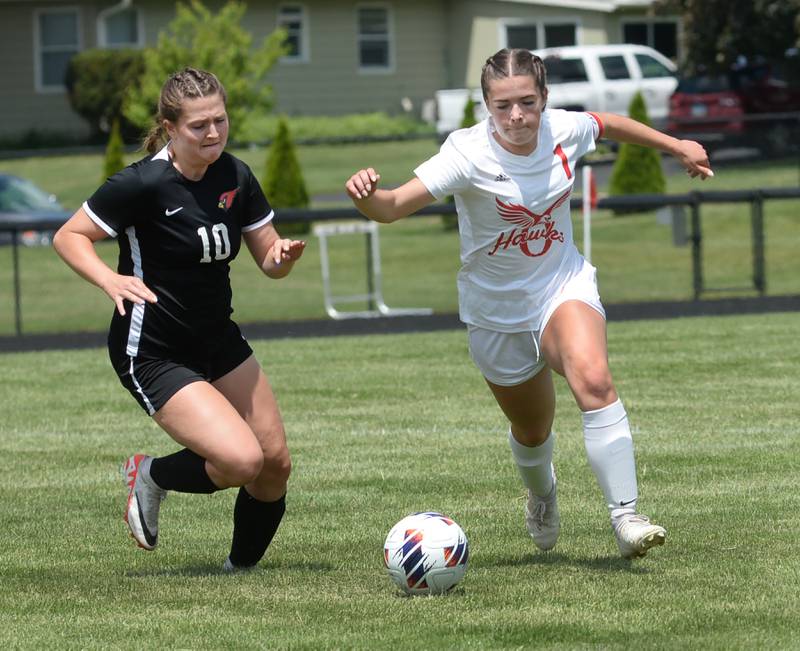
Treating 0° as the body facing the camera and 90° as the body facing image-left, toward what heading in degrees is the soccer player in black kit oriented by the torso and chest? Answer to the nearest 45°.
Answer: approximately 315°

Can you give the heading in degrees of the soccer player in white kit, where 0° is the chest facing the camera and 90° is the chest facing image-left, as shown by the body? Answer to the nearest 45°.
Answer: approximately 0°

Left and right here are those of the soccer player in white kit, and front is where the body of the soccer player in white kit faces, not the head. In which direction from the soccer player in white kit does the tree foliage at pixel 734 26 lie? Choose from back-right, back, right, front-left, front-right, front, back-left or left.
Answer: back

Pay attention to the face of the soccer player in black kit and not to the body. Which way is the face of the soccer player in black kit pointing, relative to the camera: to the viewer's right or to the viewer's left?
to the viewer's right

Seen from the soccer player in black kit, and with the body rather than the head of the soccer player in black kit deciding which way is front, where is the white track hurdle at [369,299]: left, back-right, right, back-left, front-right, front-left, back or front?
back-left

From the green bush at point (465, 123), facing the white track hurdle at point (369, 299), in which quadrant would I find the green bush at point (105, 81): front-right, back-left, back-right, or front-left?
back-right

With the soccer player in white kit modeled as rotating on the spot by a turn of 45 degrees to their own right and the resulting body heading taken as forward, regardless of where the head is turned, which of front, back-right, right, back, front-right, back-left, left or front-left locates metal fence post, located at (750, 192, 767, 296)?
back-right

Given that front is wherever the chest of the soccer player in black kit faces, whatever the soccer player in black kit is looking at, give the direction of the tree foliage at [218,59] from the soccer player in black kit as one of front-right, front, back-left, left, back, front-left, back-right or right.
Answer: back-left
